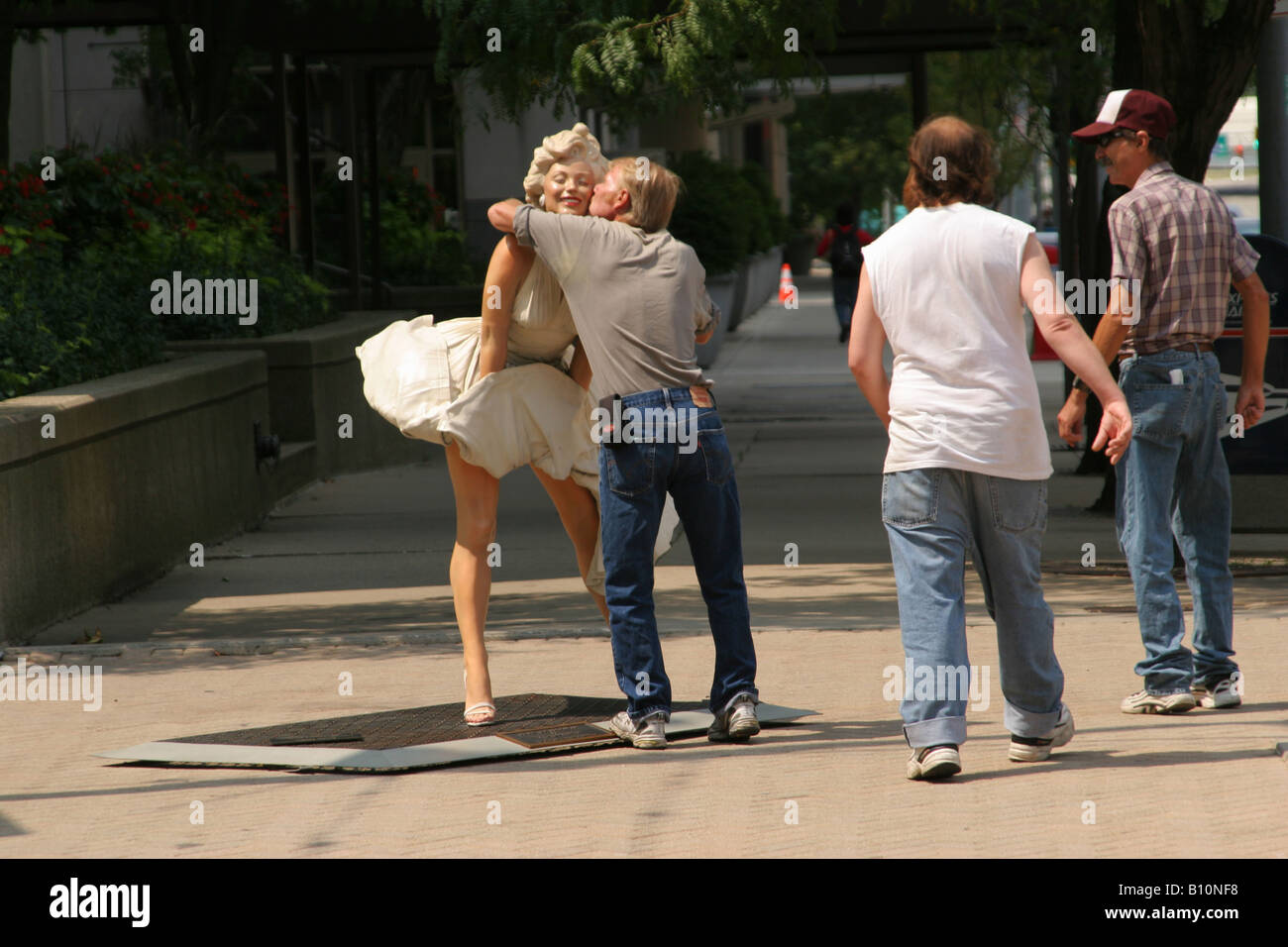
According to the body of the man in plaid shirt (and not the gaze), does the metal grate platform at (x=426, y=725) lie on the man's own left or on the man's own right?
on the man's own left

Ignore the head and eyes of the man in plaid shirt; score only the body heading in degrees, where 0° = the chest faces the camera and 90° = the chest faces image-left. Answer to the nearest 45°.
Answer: approximately 135°

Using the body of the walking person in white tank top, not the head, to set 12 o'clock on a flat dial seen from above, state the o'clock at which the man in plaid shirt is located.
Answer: The man in plaid shirt is roughly at 1 o'clock from the walking person in white tank top.

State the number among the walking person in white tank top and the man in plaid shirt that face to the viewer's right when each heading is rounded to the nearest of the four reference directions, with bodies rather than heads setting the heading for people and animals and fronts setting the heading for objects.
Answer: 0

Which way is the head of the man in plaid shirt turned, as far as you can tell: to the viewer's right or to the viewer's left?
to the viewer's left

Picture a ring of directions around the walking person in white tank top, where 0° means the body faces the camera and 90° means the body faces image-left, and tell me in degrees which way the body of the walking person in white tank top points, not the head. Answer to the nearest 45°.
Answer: approximately 180°

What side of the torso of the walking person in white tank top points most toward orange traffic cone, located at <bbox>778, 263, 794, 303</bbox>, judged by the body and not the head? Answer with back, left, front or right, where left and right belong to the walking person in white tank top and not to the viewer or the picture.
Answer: front

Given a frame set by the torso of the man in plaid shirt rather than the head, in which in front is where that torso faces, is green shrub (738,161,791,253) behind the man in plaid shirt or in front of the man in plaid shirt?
in front
